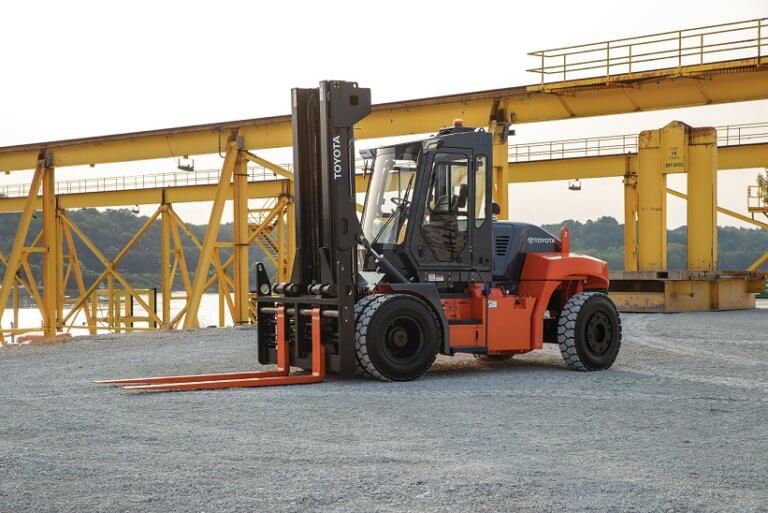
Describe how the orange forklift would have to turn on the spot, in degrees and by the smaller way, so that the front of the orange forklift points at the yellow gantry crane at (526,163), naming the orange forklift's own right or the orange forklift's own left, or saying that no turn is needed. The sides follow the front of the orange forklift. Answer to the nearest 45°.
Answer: approximately 135° to the orange forklift's own right

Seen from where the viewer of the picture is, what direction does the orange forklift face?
facing the viewer and to the left of the viewer
